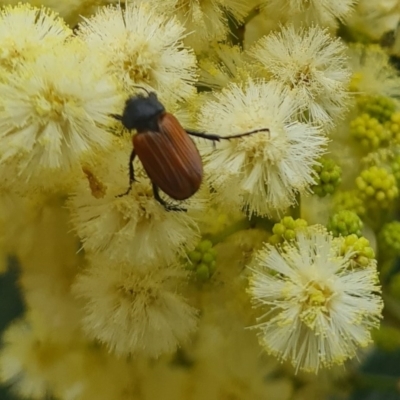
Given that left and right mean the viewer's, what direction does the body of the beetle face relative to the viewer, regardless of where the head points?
facing away from the viewer and to the left of the viewer
